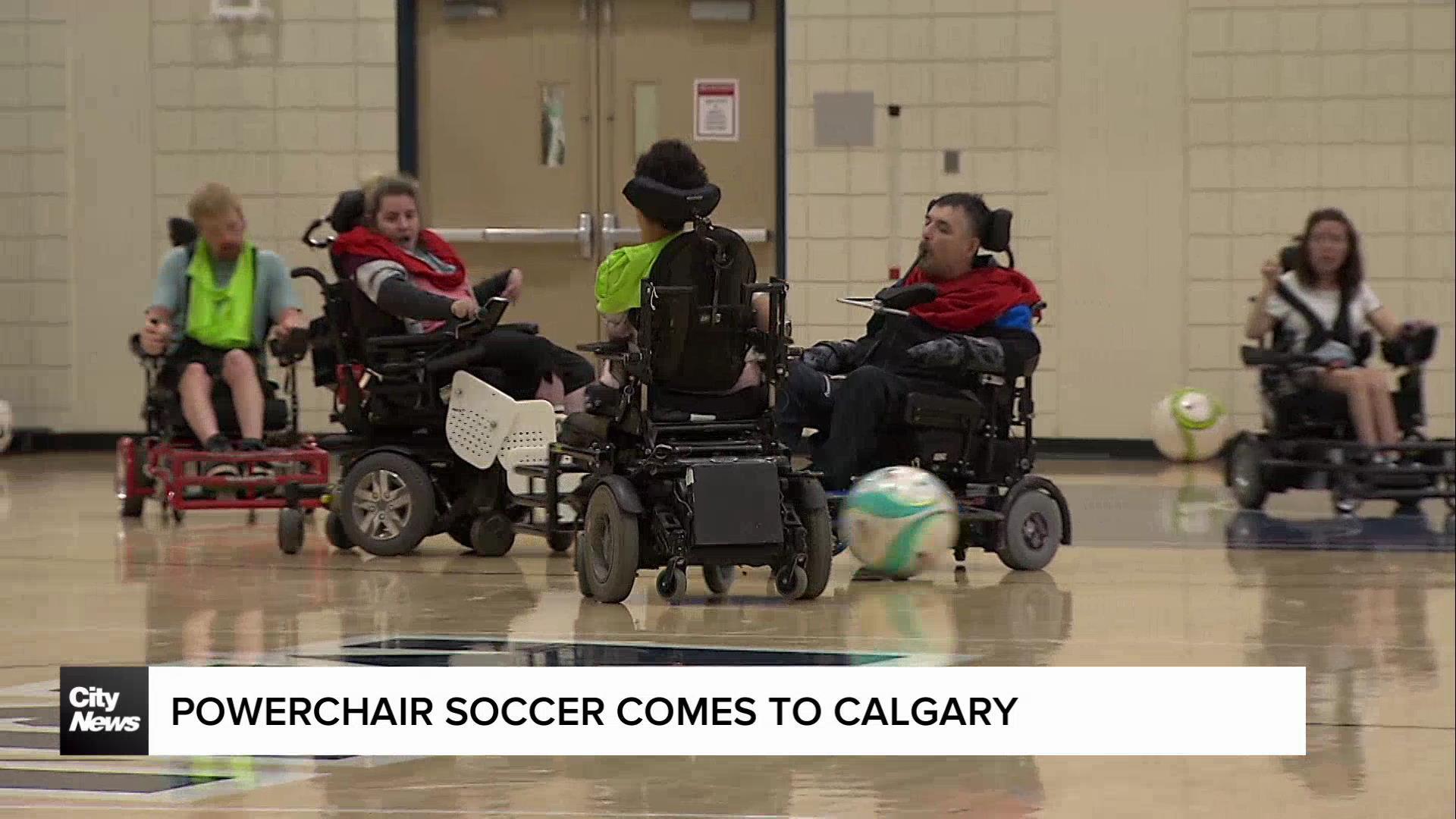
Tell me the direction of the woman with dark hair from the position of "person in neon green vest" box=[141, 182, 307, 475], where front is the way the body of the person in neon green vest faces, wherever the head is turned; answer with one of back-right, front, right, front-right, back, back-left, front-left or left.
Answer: left

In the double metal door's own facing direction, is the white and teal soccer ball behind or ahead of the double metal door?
ahead

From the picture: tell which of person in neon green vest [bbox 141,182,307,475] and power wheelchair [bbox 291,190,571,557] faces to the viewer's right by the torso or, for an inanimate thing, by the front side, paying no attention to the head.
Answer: the power wheelchair

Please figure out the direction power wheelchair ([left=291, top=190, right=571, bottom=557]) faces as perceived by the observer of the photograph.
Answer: facing to the right of the viewer

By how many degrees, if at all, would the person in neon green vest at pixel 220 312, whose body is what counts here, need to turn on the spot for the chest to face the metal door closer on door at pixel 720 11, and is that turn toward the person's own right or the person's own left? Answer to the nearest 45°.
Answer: approximately 135° to the person's own left

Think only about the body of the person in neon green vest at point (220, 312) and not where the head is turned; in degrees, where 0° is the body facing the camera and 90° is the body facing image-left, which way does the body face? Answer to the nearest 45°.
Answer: approximately 0°

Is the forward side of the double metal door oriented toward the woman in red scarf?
yes

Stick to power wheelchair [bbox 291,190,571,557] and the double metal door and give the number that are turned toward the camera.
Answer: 1

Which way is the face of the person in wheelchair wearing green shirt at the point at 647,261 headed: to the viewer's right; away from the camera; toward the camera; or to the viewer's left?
away from the camera

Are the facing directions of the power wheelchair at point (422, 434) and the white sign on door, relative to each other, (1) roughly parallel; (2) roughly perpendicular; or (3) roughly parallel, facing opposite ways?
roughly perpendicular

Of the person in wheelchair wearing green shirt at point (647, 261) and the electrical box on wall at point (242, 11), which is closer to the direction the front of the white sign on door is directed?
the person in wheelchair wearing green shirt

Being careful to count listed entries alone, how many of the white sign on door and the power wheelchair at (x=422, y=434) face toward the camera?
1

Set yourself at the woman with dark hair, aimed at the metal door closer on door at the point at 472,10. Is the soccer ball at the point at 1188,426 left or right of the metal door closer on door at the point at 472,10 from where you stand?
right

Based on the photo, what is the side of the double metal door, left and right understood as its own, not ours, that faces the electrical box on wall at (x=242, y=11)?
right

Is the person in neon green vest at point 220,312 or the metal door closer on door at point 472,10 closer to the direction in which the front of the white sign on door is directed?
the person in neon green vest
